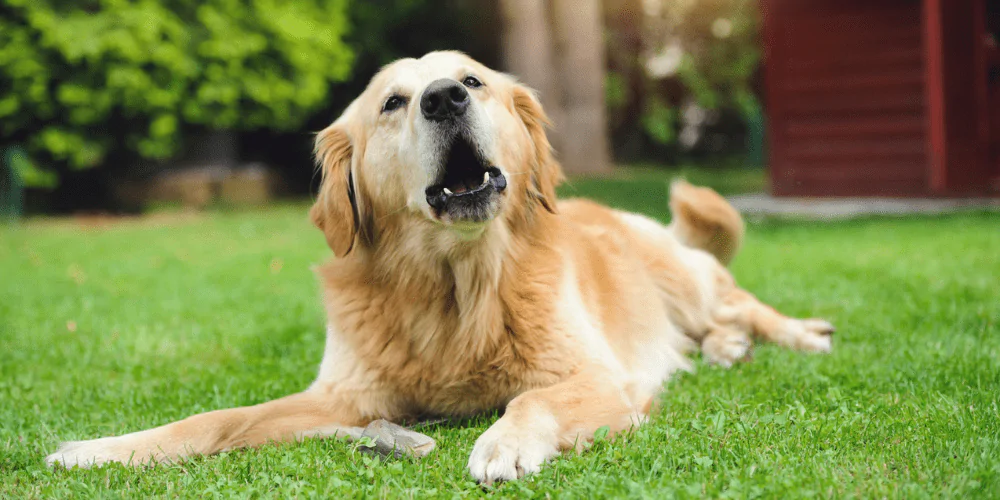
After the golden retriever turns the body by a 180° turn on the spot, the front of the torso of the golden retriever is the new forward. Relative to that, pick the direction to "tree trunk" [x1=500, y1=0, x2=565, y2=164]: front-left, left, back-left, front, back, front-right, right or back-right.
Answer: front-left

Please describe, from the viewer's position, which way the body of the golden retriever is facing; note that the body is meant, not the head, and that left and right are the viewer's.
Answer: facing the viewer and to the left of the viewer

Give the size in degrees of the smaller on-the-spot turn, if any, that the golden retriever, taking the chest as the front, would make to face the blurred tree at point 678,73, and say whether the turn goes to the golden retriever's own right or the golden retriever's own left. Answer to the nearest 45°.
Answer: approximately 135° to the golden retriever's own right

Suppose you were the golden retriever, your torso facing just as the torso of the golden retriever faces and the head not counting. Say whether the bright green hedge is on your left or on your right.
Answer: on your right

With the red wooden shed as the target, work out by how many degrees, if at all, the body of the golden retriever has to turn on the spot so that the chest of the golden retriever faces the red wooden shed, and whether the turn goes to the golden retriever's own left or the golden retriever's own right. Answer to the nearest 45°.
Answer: approximately 180°
